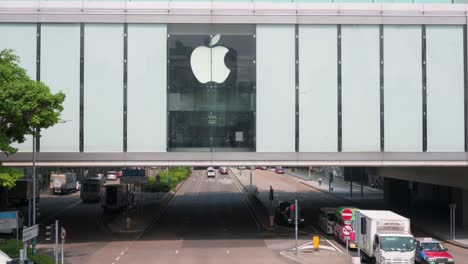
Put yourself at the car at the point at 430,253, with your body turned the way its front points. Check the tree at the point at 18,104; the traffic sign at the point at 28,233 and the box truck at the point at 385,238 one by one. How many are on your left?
0

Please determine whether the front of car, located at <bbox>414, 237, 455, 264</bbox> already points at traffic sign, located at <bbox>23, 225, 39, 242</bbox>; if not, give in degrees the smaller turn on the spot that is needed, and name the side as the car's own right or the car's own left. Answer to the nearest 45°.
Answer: approximately 90° to the car's own right

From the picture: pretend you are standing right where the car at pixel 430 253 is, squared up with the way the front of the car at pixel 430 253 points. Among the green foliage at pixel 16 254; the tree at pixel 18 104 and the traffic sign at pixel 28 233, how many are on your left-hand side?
0

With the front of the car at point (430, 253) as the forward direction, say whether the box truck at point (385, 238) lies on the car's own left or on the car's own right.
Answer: on the car's own right

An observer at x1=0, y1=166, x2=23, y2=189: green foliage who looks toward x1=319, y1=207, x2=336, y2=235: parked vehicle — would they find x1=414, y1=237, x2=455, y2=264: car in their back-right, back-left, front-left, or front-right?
front-right

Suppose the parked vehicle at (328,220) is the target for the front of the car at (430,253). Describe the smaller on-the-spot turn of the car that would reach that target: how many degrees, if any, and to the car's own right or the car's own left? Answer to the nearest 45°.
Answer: approximately 180°

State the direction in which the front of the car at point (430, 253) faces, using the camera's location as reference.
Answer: facing the viewer and to the right of the viewer

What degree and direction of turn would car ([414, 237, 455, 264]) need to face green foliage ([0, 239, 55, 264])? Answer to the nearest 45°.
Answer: approximately 90° to its right

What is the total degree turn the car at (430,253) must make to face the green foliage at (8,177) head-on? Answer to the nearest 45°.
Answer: approximately 90° to its right
